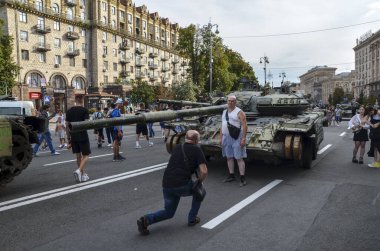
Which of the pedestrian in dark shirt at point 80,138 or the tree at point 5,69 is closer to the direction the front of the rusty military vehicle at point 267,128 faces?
the pedestrian in dark shirt

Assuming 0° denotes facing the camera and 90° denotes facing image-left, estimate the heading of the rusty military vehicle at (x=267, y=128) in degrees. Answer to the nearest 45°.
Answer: approximately 45°

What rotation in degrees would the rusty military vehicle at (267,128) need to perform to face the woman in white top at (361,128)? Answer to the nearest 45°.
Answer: approximately 180°
